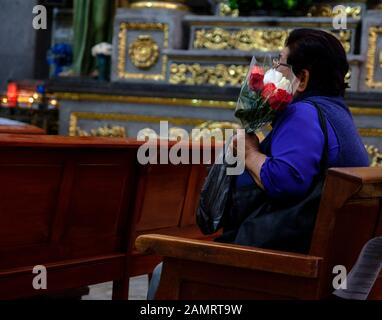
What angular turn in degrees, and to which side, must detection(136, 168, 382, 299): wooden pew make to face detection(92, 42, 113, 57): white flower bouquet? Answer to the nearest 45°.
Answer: approximately 45° to its right

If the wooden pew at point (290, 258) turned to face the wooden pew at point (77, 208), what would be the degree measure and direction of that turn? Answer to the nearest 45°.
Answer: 0° — it already faces it

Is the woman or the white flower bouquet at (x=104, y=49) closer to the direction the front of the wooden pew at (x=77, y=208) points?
the white flower bouquet

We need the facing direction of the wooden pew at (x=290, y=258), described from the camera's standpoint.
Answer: facing away from the viewer and to the left of the viewer

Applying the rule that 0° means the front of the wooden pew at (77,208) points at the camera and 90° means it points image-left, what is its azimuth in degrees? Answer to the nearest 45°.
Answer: approximately 135°

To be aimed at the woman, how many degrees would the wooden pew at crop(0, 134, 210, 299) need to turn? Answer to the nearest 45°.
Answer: approximately 180°

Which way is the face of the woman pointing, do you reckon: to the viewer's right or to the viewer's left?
to the viewer's left
